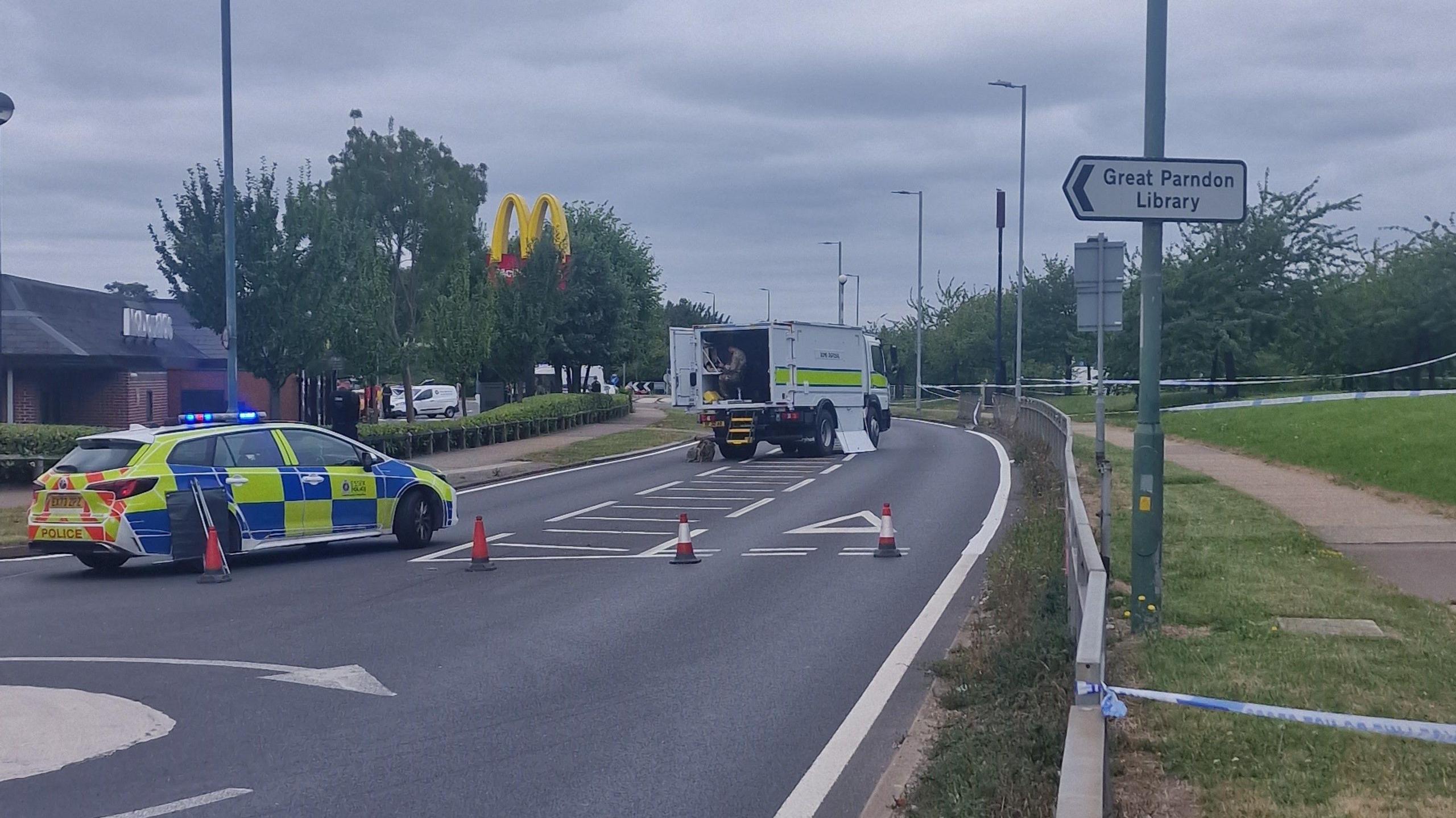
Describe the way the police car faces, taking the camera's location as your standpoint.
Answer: facing away from the viewer and to the right of the viewer

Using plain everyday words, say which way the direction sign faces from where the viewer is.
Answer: facing the viewer

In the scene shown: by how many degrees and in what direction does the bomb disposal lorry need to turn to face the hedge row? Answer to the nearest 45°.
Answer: approximately 90° to its left

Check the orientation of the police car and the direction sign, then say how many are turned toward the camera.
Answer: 1

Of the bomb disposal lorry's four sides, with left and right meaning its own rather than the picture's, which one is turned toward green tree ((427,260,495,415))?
left

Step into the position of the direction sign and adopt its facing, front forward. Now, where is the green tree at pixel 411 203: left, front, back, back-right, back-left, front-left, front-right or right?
back-right

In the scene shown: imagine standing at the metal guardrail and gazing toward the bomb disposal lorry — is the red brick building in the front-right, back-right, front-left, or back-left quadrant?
front-left

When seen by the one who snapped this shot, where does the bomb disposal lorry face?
facing away from the viewer and to the right of the viewer

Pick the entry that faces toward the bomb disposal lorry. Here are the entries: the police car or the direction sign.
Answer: the police car

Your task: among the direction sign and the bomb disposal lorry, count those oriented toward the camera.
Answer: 1

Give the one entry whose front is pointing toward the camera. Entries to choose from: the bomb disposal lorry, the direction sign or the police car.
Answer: the direction sign

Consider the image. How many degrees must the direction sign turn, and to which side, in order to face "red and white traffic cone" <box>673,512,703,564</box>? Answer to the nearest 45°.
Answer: approximately 135° to its right

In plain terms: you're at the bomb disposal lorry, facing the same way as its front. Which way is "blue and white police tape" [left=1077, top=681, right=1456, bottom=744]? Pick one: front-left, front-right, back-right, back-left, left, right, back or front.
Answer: back-right

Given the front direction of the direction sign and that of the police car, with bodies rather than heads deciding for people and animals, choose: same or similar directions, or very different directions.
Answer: very different directions

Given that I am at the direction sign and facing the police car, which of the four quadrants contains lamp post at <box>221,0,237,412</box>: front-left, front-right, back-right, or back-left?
front-right

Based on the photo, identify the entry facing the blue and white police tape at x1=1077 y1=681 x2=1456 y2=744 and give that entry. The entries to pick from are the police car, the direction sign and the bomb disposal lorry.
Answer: the direction sign

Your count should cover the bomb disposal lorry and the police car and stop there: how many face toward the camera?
0

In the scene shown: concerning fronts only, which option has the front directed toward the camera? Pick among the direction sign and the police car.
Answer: the direction sign
